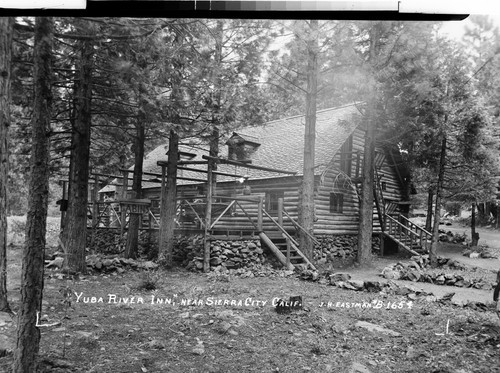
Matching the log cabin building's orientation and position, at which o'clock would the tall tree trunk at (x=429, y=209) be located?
The tall tree trunk is roughly at 8 o'clock from the log cabin building.

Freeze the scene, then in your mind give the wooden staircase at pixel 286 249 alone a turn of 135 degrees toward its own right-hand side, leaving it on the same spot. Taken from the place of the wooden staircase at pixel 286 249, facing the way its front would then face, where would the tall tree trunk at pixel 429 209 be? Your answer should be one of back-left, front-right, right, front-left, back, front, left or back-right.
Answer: back

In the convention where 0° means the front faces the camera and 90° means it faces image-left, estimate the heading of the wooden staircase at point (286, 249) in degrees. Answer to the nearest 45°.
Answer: approximately 315°

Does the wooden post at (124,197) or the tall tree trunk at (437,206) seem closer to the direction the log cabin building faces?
the wooden post

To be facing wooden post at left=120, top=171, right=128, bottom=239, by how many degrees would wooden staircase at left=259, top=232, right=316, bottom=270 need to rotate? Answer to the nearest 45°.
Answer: approximately 135° to its right

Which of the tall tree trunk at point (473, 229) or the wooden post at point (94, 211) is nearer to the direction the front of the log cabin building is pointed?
the wooden post

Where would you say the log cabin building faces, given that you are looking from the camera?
facing the viewer and to the left of the viewer

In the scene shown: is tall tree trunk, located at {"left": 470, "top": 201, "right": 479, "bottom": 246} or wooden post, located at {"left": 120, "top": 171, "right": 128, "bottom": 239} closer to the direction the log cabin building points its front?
the wooden post

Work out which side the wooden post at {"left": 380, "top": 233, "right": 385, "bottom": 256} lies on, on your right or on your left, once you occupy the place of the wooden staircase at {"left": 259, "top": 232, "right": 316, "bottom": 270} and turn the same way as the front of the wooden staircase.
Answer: on your left

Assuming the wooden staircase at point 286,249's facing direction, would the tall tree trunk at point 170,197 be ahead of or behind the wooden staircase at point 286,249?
behind

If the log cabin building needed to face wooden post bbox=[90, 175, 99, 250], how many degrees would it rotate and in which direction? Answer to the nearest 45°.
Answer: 0° — it already faces it
